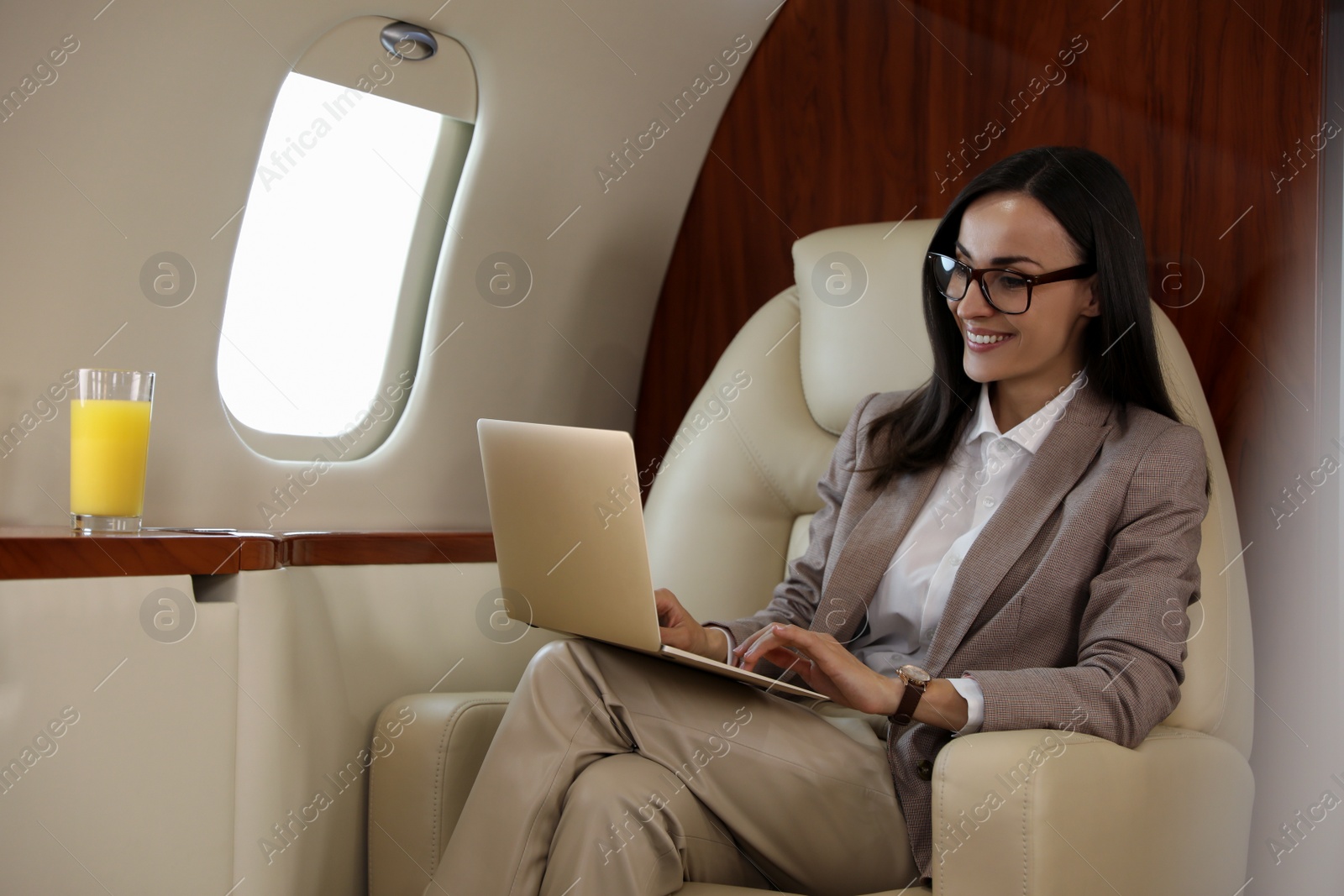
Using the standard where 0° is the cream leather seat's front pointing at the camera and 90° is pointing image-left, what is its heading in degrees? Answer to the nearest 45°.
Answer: approximately 45°

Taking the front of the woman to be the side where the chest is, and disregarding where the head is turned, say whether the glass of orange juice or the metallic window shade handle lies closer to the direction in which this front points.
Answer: the glass of orange juice

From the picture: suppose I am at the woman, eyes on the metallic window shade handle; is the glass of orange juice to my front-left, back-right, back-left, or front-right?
front-left

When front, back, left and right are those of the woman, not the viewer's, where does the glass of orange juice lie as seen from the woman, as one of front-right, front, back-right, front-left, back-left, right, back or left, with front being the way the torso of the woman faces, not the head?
front-right

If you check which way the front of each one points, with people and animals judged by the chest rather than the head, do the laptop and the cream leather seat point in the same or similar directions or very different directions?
very different directions

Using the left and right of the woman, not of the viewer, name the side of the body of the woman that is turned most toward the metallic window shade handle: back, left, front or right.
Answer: right

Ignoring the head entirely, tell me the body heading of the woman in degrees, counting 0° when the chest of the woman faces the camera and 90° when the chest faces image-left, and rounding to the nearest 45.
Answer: approximately 45°

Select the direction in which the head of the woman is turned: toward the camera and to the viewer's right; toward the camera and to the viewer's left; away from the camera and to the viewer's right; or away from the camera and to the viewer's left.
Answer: toward the camera and to the viewer's left

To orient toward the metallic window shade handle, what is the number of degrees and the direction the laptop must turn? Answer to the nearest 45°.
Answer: approximately 90° to its left

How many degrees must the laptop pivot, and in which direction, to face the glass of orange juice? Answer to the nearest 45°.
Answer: approximately 135° to its left

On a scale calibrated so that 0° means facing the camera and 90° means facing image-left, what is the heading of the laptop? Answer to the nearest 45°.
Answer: approximately 225°
